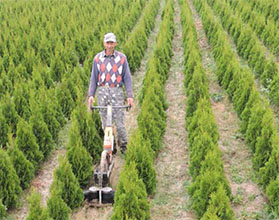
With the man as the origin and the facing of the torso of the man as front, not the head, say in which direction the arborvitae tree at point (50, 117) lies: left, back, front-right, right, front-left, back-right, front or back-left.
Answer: back-right

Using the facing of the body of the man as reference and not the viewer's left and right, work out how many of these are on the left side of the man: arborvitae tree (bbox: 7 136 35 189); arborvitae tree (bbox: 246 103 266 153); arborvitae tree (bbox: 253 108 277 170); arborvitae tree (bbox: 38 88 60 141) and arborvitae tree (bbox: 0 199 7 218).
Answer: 2

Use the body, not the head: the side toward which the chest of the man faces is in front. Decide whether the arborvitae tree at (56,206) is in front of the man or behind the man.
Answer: in front

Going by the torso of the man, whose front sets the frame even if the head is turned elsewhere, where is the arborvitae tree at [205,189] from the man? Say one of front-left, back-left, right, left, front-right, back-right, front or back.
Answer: front-left

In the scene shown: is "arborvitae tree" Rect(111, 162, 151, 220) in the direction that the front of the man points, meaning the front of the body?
yes

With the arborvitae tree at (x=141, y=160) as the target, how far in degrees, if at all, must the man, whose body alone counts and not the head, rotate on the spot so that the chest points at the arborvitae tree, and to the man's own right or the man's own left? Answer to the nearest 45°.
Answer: approximately 45° to the man's own left

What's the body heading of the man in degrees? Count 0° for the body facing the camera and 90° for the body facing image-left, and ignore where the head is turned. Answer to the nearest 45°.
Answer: approximately 0°

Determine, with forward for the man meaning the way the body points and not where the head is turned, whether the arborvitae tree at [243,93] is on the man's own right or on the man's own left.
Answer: on the man's own left
